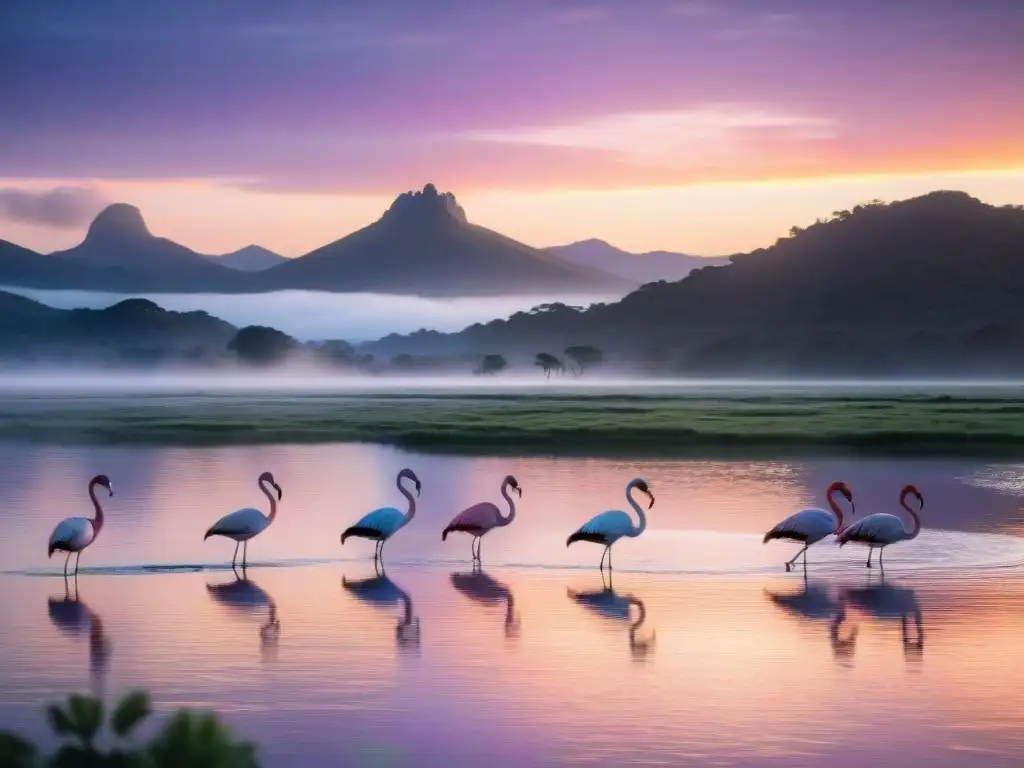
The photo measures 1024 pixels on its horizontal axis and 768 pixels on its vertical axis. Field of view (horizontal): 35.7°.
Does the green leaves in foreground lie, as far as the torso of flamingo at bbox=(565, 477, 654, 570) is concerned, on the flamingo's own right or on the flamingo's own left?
on the flamingo's own right

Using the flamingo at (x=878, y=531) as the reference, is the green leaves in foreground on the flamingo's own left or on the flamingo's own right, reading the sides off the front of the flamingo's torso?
on the flamingo's own right

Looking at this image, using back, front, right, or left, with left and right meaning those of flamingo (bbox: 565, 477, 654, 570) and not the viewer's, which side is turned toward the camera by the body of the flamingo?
right

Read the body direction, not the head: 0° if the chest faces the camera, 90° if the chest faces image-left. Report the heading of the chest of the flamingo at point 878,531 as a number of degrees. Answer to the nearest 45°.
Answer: approximately 270°
